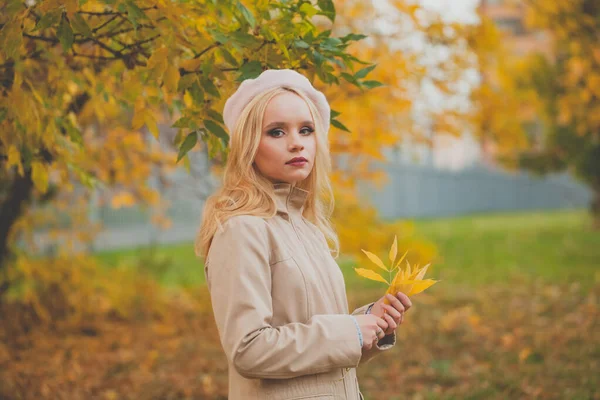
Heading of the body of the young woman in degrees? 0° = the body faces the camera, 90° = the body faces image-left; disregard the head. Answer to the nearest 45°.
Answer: approximately 315°

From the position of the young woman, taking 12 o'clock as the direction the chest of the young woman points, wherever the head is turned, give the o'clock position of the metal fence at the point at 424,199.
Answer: The metal fence is roughly at 8 o'clock from the young woman.

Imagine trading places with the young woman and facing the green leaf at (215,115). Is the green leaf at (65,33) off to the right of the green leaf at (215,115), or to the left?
left

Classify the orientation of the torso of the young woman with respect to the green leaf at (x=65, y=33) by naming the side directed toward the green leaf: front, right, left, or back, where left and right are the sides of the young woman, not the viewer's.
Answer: back
